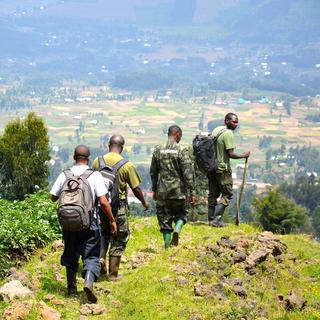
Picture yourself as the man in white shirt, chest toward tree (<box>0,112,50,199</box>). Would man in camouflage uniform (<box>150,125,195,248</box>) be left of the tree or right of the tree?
right

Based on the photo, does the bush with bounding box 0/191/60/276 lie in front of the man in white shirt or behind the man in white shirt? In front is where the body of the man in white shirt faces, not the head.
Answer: in front

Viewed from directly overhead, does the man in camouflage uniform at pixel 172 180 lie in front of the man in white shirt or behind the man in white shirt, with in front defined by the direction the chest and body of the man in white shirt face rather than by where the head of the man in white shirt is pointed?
in front

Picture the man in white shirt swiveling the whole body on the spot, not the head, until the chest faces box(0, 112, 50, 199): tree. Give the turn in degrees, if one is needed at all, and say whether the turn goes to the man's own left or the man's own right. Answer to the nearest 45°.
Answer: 0° — they already face it

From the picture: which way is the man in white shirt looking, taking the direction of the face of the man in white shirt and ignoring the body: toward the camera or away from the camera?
away from the camera

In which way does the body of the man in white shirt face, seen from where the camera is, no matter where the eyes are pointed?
away from the camera

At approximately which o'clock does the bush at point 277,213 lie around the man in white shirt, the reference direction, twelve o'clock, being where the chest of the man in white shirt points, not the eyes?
The bush is roughly at 1 o'clock from the man in white shirt.

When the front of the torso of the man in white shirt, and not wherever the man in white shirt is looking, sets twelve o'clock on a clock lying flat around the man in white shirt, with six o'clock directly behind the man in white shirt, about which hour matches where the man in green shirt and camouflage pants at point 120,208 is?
The man in green shirt and camouflage pants is roughly at 1 o'clock from the man in white shirt.

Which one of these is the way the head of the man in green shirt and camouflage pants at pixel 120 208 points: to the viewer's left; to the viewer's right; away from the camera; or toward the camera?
away from the camera
